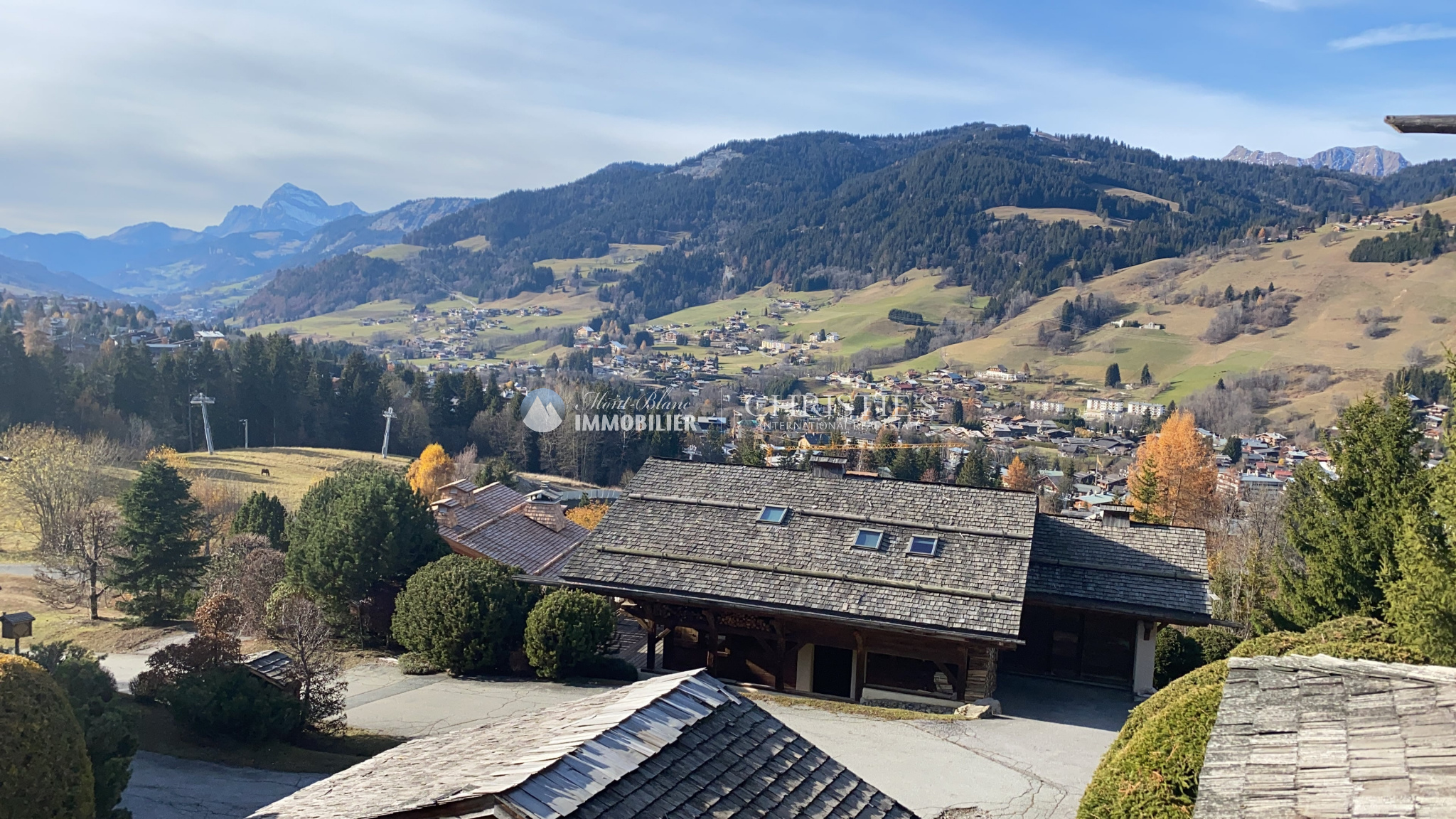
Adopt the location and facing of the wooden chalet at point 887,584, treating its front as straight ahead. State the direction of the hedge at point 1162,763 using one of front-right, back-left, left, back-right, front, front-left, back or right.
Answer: front

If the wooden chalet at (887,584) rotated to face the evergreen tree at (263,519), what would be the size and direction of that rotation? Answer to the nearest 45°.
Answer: approximately 135° to its right

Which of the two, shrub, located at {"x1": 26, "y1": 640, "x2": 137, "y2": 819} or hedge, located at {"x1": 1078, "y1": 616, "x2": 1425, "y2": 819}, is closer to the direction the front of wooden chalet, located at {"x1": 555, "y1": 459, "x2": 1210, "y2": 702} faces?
the hedge

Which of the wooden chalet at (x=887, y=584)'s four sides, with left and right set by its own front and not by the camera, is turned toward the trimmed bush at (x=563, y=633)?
right

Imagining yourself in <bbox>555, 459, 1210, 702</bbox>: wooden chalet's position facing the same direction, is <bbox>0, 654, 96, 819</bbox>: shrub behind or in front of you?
in front

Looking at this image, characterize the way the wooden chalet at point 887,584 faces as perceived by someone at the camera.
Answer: facing the viewer

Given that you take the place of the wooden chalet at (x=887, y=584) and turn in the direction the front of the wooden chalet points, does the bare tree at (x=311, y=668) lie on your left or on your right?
on your right

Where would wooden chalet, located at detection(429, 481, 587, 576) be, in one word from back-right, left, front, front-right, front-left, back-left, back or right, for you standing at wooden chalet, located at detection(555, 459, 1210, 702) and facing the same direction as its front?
back-right

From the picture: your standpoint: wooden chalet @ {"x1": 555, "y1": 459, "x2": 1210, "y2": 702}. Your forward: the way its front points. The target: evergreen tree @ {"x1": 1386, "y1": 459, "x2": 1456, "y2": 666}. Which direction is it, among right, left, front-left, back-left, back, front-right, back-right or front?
front-left

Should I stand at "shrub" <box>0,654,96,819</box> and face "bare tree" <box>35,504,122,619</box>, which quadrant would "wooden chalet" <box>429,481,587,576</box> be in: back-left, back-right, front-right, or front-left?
front-right

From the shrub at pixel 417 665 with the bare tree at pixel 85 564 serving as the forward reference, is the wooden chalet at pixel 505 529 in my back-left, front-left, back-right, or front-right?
front-right

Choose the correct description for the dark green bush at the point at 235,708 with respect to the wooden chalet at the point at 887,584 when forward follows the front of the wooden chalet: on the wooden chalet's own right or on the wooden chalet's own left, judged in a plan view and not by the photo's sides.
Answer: on the wooden chalet's own right

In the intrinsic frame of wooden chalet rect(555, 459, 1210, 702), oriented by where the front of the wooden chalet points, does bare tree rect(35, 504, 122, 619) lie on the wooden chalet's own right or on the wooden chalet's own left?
on the wooden chalet's own right

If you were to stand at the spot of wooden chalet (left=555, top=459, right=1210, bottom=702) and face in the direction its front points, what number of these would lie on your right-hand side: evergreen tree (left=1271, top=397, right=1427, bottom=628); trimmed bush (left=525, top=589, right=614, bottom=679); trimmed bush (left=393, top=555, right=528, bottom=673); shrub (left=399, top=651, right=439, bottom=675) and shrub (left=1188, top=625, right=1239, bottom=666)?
3

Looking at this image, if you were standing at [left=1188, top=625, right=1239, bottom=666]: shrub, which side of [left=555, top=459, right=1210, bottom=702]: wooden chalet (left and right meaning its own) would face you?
left
